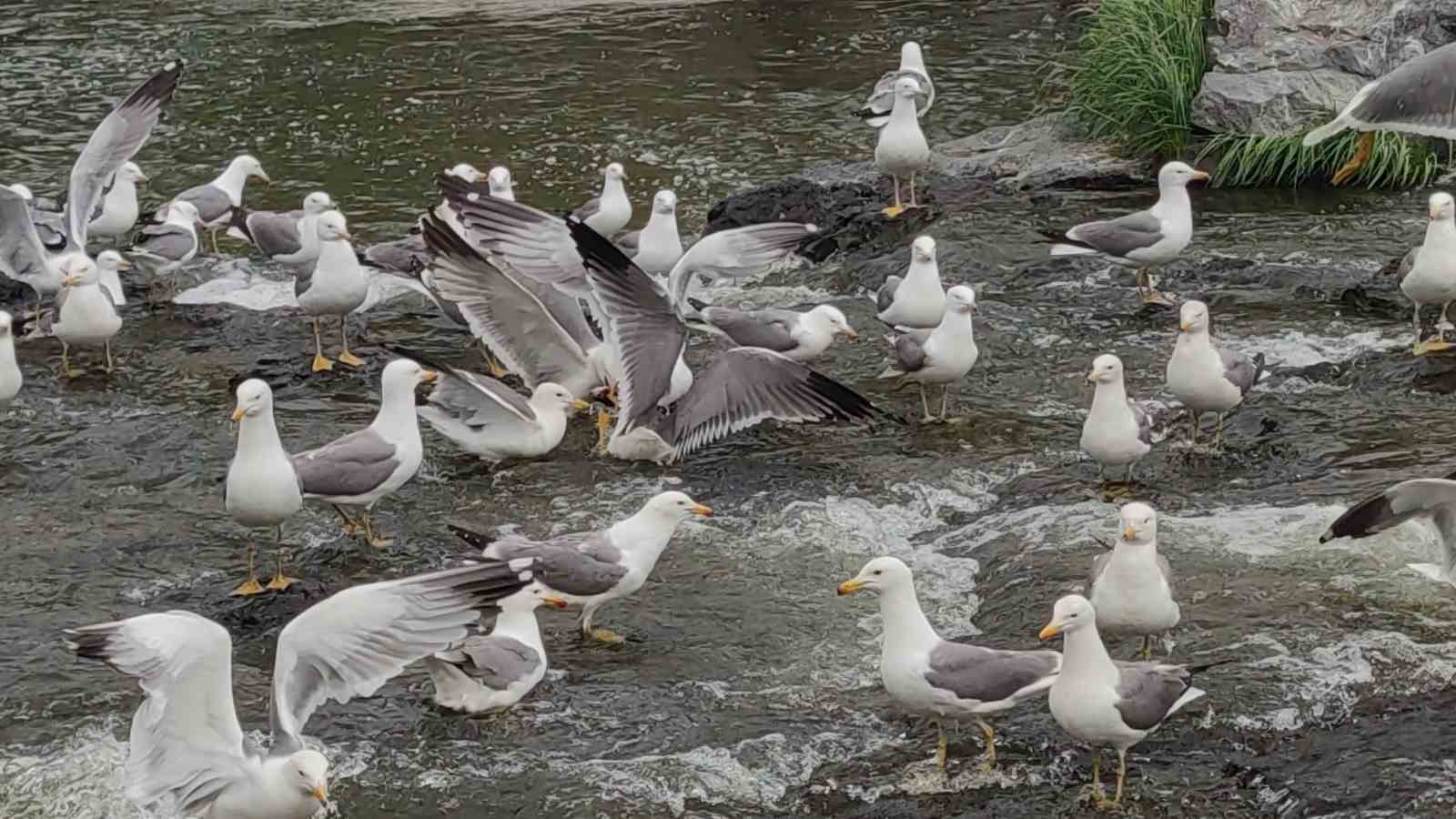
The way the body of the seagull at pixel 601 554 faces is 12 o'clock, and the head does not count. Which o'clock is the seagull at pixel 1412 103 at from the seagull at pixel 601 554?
the seagull at pixel 1412 103 is roughly at 11 o'clock from the seagull at pixel 601 554.

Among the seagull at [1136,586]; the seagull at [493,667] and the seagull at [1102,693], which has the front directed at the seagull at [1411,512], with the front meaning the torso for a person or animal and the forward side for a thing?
the seagull at [493,667]

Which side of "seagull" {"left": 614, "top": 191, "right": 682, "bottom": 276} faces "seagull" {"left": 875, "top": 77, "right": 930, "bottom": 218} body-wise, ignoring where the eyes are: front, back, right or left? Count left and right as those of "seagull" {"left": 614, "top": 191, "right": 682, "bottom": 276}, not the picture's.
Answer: left

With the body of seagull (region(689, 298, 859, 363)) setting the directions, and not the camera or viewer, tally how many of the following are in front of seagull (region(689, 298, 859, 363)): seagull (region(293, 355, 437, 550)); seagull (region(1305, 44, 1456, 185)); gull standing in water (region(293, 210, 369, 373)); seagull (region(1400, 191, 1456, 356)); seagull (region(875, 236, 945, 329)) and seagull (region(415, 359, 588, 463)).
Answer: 3

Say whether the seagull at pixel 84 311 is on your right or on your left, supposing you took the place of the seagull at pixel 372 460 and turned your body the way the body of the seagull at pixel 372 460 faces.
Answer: on your left

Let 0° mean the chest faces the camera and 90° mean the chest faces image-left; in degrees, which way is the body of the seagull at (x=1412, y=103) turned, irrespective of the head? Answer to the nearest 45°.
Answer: approximately 270°

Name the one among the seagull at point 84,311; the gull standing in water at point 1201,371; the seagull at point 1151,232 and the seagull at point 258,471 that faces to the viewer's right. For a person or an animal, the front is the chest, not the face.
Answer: the seagull at point 1151,232

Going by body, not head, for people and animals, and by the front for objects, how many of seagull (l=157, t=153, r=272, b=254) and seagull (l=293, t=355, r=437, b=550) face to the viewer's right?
2

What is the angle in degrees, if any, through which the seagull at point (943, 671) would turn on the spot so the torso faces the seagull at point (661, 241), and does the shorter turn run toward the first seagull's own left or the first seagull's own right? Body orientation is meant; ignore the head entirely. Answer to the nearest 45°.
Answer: approximately 90° to the first seagull's own right

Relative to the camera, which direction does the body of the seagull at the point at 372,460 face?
to the viewer's right

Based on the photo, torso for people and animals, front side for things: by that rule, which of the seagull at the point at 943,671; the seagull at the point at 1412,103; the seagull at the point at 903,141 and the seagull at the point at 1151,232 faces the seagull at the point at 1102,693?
the seagull at the point at 903,141

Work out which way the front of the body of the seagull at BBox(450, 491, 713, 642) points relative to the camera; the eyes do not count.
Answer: to the viewer's right

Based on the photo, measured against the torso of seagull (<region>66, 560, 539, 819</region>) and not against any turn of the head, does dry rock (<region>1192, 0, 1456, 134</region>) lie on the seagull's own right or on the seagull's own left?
on the seagull's own left

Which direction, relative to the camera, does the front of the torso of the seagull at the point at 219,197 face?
to the viewer's right

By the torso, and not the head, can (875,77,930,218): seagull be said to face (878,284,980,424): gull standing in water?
yes

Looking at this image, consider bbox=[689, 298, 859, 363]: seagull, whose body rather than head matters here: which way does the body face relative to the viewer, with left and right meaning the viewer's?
facing to the right of the viewer
